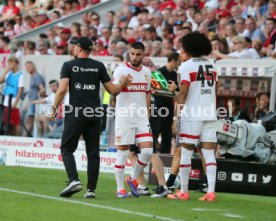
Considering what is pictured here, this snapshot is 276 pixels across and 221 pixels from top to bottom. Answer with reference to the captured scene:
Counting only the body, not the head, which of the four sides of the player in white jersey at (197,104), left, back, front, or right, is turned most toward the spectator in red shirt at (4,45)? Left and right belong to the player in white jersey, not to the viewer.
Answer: front

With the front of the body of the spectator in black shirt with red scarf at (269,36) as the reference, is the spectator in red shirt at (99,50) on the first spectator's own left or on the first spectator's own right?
on the first spectator's own right

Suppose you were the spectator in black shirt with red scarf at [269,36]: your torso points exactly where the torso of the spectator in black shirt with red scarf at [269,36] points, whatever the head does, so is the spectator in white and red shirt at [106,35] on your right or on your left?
on your right

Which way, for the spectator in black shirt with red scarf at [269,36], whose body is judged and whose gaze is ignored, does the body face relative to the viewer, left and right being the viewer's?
facing the viewer and to the left of the viewer

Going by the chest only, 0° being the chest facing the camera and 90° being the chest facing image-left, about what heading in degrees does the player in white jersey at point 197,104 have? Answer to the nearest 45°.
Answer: approximately 135°

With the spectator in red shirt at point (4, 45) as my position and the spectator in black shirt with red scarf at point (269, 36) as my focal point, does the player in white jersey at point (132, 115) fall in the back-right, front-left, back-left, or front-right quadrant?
front-right

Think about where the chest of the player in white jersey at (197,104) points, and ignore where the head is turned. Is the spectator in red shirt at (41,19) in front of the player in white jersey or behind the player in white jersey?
in front

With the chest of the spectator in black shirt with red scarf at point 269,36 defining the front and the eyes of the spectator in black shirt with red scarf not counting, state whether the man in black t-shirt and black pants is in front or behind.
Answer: in front

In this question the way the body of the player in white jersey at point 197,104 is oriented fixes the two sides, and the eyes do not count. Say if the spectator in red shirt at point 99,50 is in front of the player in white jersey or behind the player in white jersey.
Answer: in front

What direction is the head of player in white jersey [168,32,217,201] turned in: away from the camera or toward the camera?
away from the camera

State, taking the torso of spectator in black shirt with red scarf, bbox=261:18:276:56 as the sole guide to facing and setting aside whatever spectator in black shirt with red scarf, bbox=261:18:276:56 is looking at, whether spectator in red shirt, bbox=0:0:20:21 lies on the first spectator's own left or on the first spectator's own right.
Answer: on the first spectator's own right

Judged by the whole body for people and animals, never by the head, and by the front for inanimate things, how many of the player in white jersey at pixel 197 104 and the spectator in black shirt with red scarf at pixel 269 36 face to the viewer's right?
0

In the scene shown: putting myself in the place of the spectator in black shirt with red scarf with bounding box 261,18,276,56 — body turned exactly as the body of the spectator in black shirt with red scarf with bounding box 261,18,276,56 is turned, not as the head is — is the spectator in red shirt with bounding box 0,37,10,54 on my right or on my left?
on my right
